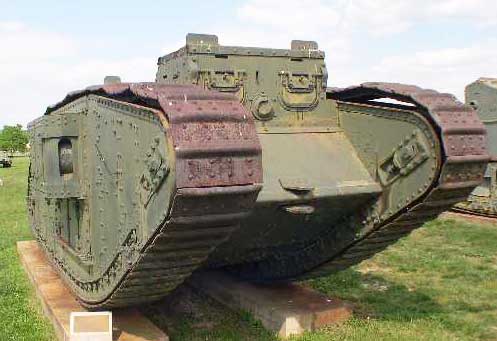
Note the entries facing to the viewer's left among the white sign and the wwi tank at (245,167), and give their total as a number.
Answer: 0

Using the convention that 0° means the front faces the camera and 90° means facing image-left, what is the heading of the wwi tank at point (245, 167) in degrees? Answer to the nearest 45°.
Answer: approximately 315°

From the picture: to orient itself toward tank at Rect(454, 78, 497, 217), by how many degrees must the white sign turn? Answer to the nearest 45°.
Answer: approximately 135° to its left

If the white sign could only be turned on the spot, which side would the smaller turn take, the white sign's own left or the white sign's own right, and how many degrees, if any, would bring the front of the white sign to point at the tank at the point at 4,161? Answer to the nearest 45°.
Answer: approximately 180°

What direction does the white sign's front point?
toward the camera

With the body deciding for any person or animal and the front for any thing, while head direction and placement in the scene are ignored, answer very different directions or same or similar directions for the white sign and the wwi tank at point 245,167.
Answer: same or similar directions

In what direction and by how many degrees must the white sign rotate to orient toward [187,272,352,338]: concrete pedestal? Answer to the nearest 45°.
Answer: approximately 90° to its left
